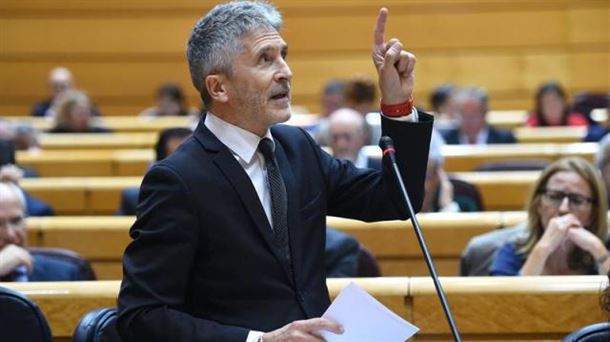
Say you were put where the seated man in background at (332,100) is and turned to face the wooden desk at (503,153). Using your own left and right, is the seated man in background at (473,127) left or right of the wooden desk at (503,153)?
left

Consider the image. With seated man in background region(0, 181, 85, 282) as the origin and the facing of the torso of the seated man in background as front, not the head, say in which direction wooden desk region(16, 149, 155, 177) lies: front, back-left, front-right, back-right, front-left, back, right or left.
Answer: back

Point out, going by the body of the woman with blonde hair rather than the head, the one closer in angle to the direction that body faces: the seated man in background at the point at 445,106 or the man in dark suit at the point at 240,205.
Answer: the man in dark suit

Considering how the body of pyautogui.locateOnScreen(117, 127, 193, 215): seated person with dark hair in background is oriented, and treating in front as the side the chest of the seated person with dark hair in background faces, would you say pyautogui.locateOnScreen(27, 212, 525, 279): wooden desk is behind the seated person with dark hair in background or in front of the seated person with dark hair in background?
in front
